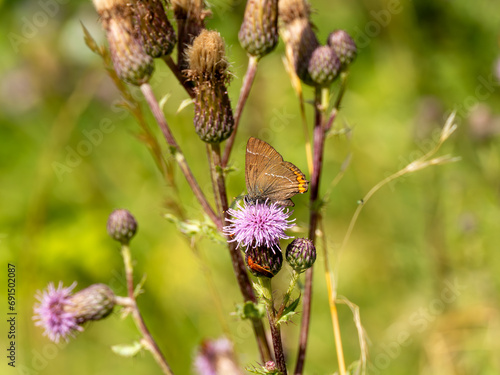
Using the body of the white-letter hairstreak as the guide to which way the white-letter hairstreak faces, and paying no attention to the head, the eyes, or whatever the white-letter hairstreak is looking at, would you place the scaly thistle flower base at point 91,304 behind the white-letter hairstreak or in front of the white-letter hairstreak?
in front

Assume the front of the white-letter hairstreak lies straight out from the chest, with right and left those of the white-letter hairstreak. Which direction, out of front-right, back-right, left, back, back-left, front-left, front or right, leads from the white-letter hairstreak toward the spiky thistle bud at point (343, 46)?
back-right

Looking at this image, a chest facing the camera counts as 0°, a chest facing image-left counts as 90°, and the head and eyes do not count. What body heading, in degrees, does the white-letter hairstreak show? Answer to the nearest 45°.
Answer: approximately 90°

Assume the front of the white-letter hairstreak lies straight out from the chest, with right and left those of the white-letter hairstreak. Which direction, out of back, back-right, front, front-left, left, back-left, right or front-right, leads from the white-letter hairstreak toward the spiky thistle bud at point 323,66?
back-right

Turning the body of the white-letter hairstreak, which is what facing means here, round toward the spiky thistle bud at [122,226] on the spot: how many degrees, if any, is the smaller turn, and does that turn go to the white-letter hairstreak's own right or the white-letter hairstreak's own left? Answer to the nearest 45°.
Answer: approximately 45° to the white-letter hairstreak's own right
